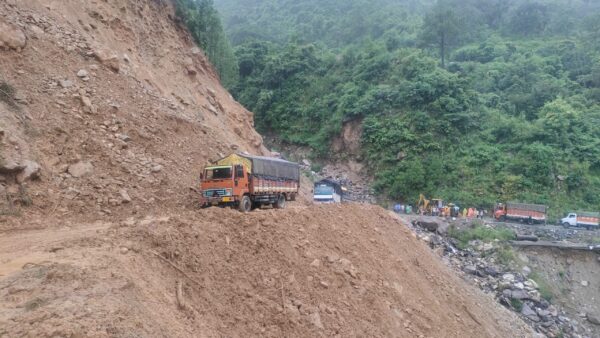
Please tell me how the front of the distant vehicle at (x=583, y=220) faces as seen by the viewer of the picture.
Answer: facing to the left of the viewer

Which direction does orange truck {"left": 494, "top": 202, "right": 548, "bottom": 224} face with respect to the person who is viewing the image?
facing to the left of the viewer

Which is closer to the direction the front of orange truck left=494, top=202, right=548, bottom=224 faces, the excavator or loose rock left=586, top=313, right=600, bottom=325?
the excavator

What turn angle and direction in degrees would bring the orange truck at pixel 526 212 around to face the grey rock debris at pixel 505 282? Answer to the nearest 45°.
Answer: approximately 90° to its left

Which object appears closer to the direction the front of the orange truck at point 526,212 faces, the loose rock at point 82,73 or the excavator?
the excavator

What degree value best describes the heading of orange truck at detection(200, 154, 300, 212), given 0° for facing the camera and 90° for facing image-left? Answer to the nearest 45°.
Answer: approximately 45°

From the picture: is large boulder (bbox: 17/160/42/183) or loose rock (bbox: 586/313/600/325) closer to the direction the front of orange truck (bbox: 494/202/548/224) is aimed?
the large boulder
